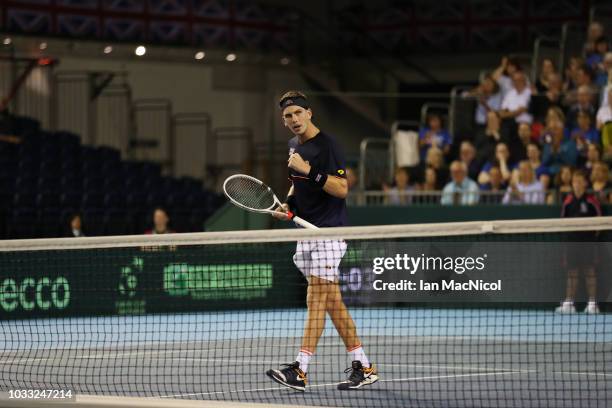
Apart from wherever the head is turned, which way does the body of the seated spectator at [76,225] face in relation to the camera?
toward the camera

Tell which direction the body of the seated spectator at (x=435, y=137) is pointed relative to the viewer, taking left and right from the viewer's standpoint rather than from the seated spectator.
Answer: facing the viewer

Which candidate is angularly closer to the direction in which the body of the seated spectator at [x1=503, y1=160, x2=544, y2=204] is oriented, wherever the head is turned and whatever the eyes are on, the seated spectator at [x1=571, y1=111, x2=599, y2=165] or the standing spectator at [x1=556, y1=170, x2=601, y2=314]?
the standing spectator

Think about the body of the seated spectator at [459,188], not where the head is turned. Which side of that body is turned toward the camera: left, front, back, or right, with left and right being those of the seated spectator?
front

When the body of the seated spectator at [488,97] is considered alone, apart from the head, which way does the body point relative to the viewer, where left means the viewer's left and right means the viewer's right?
facing the viewer and to the left of the viewer

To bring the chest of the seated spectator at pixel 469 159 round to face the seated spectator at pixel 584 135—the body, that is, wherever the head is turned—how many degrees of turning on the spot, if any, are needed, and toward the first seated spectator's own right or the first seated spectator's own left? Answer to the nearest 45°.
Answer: approximately 135° to the first seated spectator's own left
